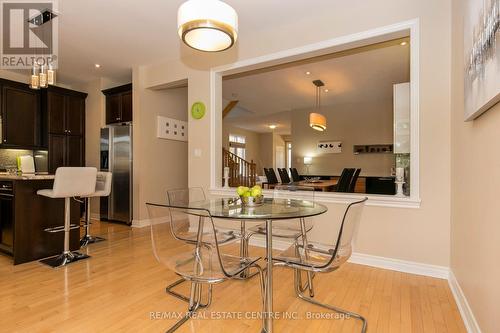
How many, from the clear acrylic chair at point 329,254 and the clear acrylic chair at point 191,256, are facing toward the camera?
0

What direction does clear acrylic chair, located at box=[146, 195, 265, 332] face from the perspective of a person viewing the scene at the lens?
facing away from the viewer and to the right of the viewer

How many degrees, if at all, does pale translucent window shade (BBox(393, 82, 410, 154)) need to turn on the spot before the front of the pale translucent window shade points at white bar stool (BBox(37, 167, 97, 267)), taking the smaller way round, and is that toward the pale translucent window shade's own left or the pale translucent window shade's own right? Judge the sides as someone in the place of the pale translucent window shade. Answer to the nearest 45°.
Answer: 0° — it already faces it

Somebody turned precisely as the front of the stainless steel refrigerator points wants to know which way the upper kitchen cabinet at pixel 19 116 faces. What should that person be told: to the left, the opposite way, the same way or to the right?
to the left

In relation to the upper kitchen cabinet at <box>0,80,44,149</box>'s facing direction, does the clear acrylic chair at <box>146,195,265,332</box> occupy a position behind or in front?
in front

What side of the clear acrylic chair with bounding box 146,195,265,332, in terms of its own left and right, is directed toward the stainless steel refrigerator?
left

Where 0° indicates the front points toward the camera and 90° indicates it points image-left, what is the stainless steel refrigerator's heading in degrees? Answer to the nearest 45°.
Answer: approximately 45°

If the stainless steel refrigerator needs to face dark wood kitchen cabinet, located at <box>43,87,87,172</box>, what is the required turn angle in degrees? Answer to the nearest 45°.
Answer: approximately 90° to its right

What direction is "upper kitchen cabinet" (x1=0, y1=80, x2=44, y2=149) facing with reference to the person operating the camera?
facing the viewer and to the right of the viewer

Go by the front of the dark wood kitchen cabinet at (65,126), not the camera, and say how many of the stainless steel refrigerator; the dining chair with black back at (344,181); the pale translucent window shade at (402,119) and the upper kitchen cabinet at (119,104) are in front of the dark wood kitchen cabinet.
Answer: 4
